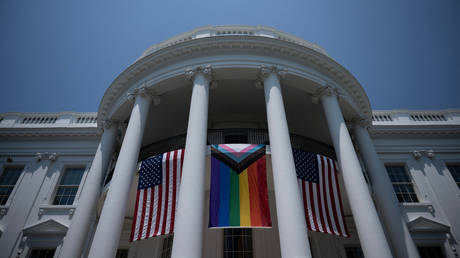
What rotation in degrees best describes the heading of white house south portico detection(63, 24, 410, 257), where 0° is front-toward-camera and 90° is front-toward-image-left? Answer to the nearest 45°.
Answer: approximately 0°
